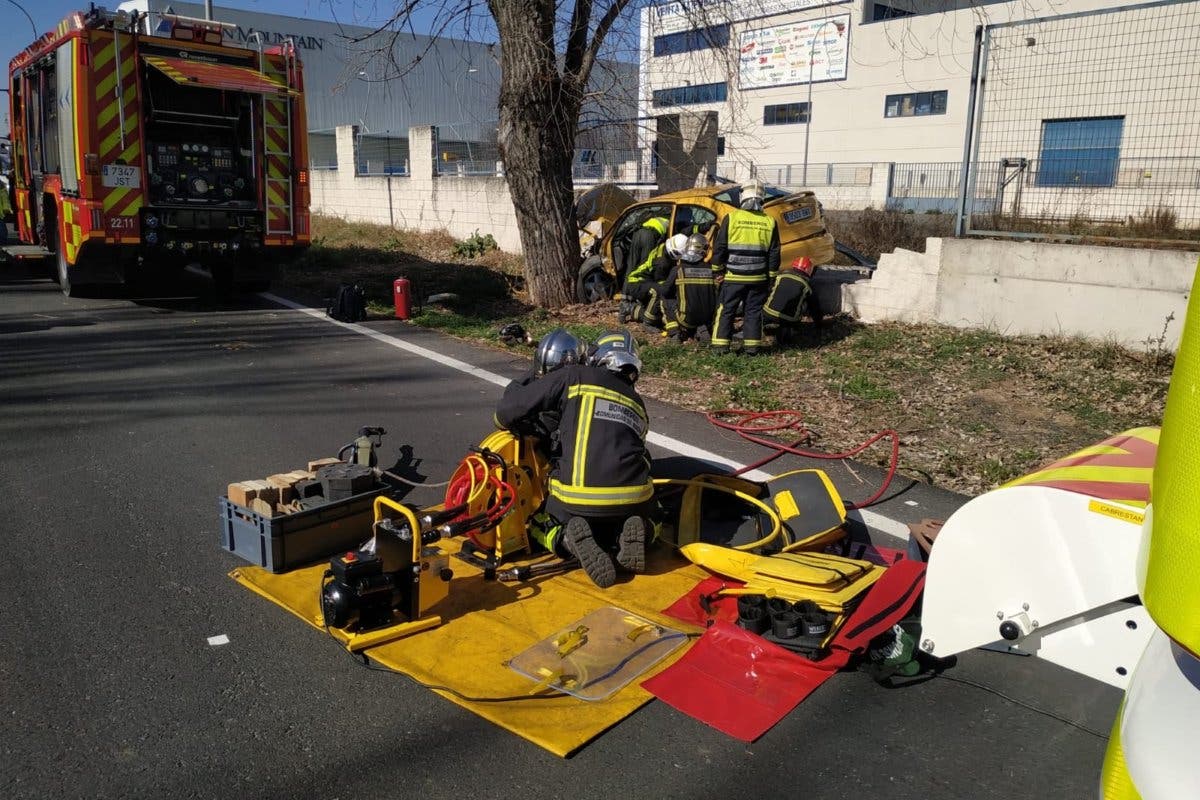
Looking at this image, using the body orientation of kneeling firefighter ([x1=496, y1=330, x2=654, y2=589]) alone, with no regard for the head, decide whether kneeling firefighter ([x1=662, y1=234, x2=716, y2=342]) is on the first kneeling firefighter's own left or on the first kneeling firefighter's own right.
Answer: on the first kneeling firefighter's own right

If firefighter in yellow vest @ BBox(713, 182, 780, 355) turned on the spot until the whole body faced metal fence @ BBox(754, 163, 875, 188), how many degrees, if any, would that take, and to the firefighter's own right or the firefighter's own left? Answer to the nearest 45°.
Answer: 0° — they already face it

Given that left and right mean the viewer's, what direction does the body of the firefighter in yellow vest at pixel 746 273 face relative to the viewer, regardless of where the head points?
facing away from the viewer

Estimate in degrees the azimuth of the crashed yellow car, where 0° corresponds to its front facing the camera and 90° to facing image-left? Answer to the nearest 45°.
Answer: approximately 135°

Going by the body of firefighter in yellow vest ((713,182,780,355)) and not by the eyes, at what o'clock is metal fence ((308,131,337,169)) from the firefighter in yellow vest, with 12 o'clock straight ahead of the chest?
The metal fence is roughly at 11 o'clock from the firefighter in yellow vest.

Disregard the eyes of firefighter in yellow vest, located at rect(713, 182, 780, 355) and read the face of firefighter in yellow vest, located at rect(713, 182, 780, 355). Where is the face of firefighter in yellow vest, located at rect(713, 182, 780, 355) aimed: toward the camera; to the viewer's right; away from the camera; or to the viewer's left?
away from the camera

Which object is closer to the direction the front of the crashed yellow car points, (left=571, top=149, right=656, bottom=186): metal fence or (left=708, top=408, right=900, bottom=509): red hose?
the metal fence

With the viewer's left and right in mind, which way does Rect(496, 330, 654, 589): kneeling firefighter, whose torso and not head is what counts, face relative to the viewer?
facing away from the viewer and to the left of the viewer

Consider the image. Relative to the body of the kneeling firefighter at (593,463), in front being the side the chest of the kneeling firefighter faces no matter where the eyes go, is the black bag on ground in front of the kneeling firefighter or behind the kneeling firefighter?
in front
